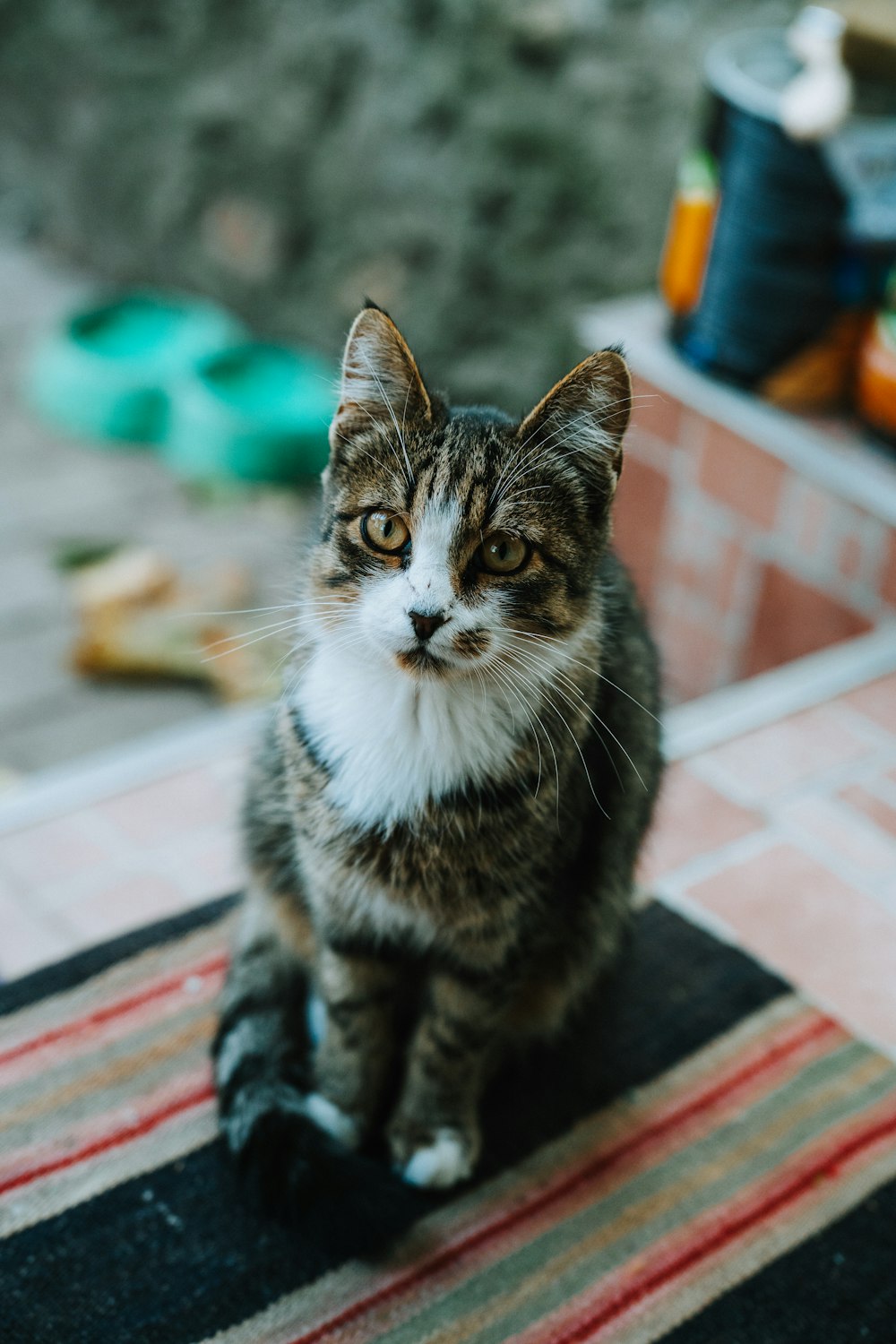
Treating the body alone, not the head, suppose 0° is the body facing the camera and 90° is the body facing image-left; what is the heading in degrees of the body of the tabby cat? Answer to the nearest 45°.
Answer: approximately 0°

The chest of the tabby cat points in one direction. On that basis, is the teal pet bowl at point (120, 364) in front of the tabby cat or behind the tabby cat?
behind
